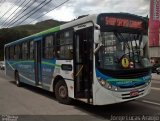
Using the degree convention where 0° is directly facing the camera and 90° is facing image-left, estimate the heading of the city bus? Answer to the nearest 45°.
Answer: approximately 315°
